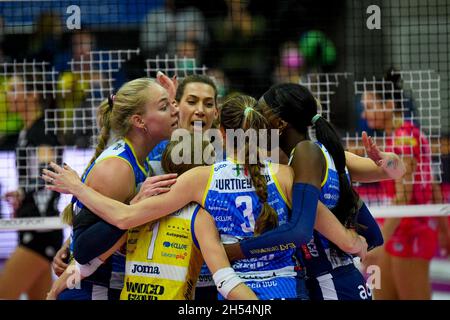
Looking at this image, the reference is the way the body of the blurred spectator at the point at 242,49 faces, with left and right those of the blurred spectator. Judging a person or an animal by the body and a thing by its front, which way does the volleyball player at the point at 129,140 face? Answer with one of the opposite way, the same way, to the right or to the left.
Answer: to the left

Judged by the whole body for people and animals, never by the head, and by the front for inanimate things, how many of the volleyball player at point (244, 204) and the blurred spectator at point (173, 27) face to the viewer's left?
0

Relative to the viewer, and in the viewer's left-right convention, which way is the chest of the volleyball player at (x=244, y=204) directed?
facing away from the viewer

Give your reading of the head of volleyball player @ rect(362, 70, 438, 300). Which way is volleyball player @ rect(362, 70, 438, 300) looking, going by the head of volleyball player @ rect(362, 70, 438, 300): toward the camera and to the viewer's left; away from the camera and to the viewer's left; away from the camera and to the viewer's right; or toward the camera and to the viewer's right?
toward the camera and to the viewer's left

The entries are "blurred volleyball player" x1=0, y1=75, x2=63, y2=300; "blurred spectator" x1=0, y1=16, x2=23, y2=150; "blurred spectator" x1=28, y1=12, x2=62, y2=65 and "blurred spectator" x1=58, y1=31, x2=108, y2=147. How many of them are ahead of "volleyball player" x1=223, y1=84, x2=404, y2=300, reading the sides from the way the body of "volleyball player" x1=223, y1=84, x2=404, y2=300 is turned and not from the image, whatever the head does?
4

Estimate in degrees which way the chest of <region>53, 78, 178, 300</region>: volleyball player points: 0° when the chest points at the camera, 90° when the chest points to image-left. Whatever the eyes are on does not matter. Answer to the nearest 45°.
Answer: approximately 270°

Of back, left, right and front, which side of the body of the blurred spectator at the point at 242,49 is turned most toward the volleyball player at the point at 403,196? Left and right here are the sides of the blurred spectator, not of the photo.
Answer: front

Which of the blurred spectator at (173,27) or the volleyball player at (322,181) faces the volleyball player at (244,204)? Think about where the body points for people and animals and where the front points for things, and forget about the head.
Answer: the blurred spectator

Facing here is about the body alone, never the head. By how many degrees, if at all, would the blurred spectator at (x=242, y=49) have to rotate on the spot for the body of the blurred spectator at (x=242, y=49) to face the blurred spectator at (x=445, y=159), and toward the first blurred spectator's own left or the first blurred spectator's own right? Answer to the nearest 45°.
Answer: approximately 45° to the first blurred spectator's own left
